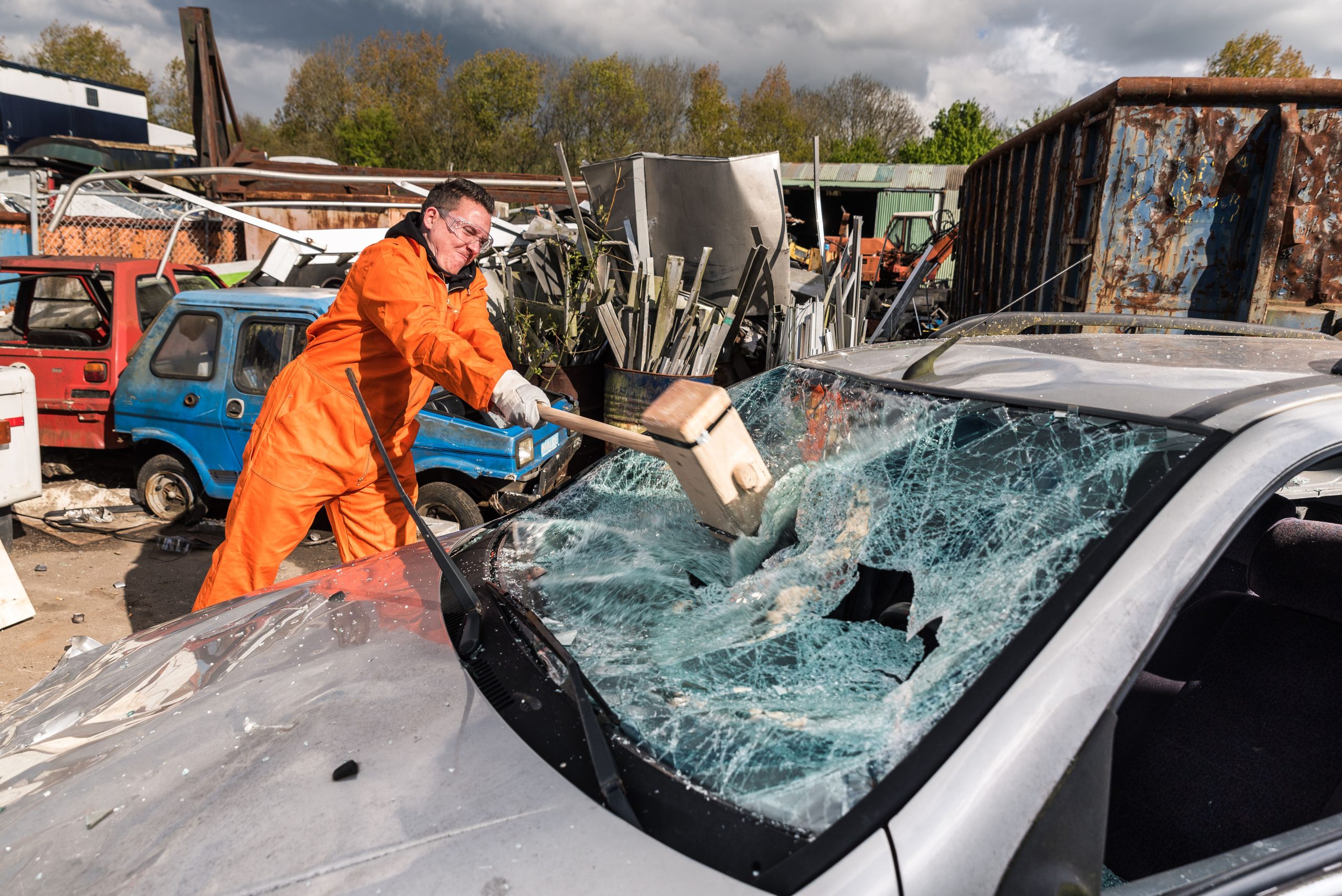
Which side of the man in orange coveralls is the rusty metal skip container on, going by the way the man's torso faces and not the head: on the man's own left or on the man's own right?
on the man's own left

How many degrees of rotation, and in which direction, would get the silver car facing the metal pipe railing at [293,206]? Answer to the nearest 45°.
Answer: approximately 90° to its right

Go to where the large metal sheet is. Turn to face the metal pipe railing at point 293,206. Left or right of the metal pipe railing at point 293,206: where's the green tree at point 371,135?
right

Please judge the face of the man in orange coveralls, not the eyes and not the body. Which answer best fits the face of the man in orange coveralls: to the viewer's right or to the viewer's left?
to the viewer's right

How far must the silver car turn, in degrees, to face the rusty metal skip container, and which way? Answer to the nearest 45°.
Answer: approximately 180°

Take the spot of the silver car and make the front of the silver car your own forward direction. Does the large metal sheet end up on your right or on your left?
on your right

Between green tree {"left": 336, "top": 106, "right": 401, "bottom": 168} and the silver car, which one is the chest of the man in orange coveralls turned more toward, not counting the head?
the silver car

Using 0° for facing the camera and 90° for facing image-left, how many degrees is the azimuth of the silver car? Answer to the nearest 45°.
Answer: approximately 45°

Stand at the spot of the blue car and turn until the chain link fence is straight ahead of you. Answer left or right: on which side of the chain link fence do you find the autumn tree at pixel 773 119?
right

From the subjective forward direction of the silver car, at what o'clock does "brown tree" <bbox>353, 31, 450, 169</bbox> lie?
The brown tree is roughly at 4 o'clock from the silver car.

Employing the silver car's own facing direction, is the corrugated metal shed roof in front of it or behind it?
behind

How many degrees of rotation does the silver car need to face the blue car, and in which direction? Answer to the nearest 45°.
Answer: approximately 90° to its right

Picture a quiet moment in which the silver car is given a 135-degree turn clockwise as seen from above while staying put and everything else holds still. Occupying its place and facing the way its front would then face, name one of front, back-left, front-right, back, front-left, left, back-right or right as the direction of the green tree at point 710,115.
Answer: front

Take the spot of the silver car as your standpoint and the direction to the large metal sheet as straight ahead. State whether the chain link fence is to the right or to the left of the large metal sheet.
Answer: left
